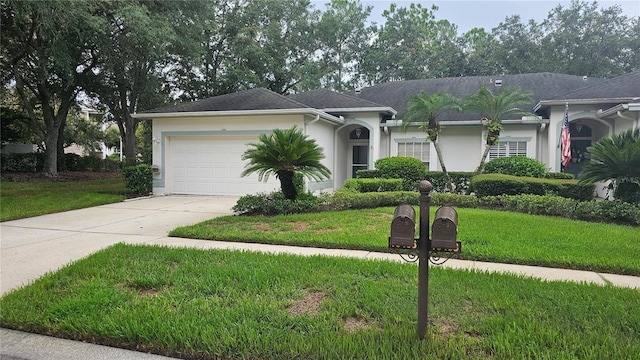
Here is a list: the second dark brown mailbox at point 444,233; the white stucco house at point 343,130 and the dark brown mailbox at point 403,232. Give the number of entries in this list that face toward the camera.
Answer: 3

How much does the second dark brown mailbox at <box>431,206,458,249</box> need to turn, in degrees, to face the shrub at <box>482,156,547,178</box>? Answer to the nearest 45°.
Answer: approximately 180°

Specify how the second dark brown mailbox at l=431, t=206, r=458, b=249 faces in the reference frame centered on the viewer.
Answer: facing the viewer

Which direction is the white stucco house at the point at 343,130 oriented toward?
toward the camera

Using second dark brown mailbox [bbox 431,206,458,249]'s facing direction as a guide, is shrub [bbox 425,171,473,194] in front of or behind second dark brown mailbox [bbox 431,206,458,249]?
behind

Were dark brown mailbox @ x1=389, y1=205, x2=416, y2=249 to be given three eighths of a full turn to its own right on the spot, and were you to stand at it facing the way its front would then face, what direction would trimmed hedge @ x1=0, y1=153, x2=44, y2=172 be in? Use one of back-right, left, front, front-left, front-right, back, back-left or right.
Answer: front

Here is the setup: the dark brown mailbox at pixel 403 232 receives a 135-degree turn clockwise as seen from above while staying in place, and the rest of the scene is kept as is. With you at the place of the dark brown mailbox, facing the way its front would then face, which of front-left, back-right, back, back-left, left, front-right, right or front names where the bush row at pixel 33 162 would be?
front

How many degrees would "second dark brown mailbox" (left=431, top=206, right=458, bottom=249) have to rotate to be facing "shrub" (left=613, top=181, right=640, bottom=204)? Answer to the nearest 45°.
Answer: approximately 135° to its left

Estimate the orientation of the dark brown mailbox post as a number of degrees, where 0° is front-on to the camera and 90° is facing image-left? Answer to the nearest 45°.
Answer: approximately 0°

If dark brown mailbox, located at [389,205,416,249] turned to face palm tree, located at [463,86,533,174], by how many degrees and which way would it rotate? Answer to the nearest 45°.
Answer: approximately 180°

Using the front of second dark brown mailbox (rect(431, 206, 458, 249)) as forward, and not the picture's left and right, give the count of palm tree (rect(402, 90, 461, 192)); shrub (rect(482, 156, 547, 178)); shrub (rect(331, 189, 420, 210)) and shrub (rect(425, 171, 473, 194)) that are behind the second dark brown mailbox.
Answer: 4

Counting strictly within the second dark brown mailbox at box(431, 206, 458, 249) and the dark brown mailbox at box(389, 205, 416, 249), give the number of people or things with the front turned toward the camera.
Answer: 2

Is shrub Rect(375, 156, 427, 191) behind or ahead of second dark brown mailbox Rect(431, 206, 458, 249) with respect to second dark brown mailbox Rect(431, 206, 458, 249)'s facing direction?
behind

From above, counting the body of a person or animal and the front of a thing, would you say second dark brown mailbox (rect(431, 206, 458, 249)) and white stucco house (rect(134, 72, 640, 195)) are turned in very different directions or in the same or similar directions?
same or similar directions

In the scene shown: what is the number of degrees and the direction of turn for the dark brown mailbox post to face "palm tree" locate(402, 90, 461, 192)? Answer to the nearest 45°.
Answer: approximately 180°
